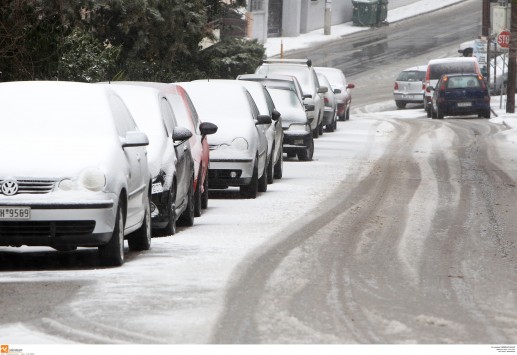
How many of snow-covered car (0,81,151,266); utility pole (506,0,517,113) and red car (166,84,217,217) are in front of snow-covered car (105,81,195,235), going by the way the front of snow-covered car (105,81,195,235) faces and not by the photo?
1

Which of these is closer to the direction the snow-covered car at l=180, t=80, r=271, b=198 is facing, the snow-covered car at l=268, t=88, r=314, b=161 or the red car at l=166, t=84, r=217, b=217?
the red car

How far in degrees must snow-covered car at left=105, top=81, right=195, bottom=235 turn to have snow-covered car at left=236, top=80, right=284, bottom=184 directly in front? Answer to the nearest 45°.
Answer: approximately 180°

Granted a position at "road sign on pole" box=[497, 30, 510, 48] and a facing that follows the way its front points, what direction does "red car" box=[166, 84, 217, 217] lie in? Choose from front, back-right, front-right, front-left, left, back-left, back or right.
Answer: front

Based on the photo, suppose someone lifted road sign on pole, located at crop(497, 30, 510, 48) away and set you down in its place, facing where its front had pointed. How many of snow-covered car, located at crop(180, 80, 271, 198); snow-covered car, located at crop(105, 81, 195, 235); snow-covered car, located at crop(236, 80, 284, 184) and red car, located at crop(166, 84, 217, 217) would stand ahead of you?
4

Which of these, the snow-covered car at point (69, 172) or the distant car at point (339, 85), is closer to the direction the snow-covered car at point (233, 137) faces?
the snow-covered car

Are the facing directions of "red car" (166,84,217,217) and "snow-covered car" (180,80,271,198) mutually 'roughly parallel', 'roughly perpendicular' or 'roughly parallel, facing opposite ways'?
roughly parallel

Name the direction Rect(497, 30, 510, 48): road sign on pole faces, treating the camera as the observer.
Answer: facing the viewer

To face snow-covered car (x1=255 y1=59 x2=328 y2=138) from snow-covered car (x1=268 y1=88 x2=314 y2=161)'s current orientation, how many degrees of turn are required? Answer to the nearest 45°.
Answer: approximately 180°

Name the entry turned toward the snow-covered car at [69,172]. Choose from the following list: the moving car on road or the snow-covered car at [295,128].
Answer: the snow-covered car at [295,128]

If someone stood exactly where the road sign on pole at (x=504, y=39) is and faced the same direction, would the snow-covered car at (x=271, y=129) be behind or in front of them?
in front

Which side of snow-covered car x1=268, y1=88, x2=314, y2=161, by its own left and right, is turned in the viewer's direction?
front

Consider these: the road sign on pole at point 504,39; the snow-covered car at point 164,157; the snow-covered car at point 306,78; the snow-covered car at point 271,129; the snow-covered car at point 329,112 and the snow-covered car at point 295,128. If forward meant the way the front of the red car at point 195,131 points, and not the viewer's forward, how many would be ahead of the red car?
1
